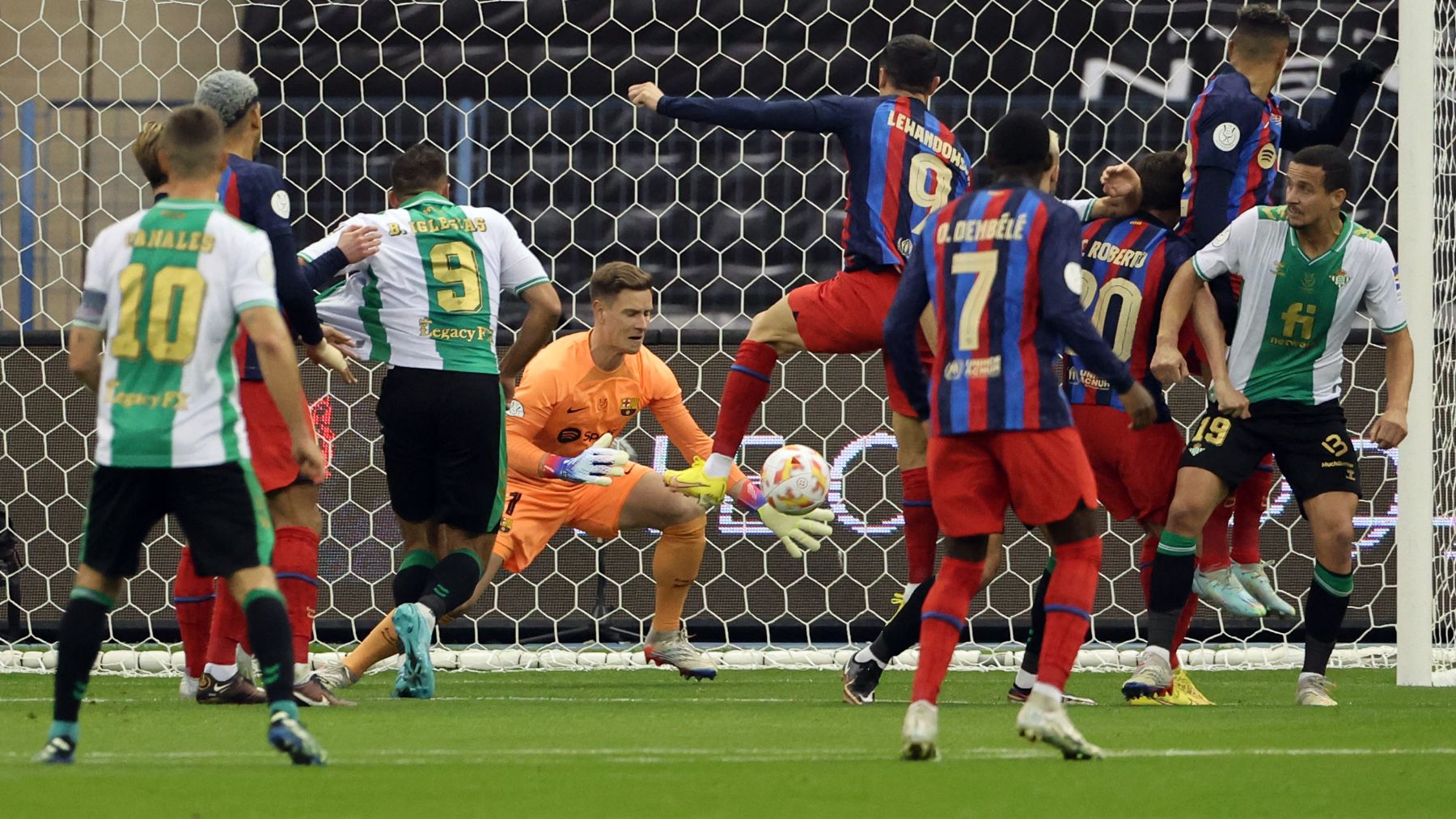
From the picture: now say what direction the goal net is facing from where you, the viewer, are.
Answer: facing the viewer

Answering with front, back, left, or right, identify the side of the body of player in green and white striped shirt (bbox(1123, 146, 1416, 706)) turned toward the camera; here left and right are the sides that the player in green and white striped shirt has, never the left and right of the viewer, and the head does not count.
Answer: front

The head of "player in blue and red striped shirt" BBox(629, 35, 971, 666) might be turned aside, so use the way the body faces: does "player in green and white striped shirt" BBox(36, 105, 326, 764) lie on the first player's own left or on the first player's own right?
on the first player's own left

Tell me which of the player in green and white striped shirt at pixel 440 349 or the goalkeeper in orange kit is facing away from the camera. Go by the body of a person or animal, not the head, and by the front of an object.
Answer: the player in green and white striped shirt

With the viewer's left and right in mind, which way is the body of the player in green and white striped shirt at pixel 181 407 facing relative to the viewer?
facing away from the viewer

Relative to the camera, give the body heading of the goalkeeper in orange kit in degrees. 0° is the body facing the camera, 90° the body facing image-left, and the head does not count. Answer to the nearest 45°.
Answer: approximately 315°

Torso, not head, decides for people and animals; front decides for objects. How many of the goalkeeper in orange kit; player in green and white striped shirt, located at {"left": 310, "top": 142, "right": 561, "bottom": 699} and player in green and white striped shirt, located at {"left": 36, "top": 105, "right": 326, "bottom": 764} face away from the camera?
2

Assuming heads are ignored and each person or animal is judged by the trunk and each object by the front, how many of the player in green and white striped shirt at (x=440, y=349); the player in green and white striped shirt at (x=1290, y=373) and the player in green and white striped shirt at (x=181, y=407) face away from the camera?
2

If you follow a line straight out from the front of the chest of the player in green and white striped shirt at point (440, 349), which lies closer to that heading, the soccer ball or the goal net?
the goal net

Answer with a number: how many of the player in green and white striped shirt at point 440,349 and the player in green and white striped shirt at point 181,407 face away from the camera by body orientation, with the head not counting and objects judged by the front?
2

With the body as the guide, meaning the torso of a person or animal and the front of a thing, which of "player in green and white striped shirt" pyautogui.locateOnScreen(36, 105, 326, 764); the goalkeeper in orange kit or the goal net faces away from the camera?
the player in green and white striped shirt

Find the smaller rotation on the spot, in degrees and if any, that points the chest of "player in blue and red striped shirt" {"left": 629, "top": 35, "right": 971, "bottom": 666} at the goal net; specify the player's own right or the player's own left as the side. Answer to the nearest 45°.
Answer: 0° — they already face it

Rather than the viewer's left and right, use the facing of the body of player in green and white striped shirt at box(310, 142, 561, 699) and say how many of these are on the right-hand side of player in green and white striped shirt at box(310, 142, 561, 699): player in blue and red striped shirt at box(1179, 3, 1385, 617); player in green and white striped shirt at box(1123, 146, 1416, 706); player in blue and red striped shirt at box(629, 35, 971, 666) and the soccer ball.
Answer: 4

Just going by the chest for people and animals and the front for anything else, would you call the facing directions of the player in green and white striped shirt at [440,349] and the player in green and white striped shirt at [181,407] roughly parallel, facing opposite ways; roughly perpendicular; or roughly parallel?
roughly parallel

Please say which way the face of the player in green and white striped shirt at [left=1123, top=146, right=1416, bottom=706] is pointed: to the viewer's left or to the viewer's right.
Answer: to the viewer's left

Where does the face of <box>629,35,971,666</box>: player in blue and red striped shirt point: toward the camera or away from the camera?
away from the camera

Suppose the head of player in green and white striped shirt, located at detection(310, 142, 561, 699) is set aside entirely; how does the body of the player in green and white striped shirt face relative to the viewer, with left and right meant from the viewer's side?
facing away from the viewer
